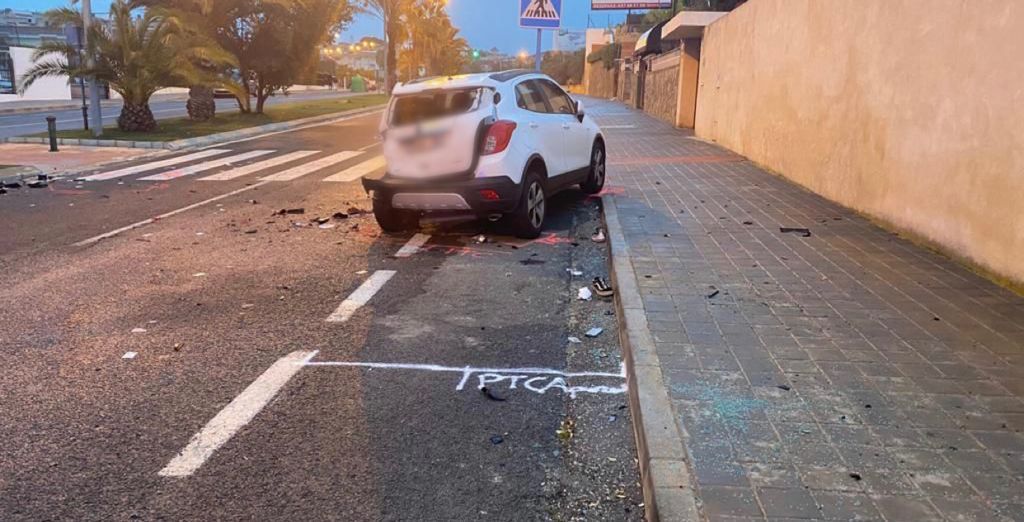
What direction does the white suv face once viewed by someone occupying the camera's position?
facing away from the viewer and to the right of the viewer

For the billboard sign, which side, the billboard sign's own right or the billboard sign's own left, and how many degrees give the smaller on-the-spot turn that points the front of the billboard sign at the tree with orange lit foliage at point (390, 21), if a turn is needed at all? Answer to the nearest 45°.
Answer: approximately 135° to the billboard sign's own right

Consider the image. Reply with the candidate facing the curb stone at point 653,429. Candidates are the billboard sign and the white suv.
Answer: the billboard sign

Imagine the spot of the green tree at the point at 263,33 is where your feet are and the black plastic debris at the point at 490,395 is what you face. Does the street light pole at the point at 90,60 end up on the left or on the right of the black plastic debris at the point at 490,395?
right

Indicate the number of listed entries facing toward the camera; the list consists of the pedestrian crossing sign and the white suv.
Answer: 1

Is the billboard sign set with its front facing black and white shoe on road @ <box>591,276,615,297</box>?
yes

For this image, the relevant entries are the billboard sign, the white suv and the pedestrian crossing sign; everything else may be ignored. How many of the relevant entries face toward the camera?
2

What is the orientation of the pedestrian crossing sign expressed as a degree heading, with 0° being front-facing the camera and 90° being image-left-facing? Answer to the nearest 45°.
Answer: approximately 0°

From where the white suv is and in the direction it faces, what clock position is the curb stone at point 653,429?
The curb stone is roughly at 4 o'clock from the white suv.

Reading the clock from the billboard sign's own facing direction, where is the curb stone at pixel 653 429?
The curb stone is roughly at 12 o'clock from the billboard sign.

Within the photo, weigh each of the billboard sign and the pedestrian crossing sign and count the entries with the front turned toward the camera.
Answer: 2
